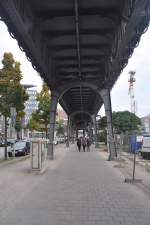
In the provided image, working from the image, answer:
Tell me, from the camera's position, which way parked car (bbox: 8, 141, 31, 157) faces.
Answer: facing the viewer and to the left of the viewer

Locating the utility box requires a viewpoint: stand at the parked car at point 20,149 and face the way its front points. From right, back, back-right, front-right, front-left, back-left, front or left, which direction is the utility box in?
front-left

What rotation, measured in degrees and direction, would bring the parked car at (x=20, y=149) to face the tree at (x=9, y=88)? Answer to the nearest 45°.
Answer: approximately 45° to its left

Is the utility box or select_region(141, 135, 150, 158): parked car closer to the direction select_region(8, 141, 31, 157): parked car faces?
the utility box

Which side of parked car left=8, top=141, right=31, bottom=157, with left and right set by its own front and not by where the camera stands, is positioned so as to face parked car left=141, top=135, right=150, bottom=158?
left
